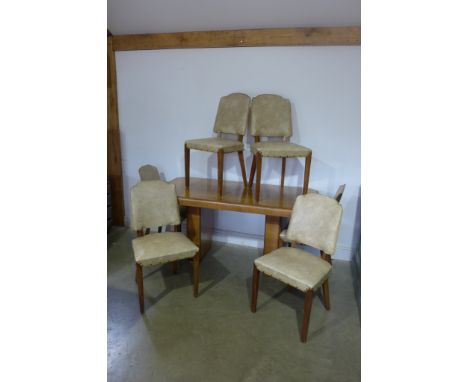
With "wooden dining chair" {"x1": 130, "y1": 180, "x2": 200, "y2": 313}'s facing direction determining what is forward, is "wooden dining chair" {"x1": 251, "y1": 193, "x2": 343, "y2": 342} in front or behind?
in front

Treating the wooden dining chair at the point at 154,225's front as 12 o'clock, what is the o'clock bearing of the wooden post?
The wooden post is roughly at 7 o'clock from the wooden dining chair.

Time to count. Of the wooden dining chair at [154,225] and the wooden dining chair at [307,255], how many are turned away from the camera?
0

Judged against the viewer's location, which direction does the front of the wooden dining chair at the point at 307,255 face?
facing the viewer and to the left of the viewer

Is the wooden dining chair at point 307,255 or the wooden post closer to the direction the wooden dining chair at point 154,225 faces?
the wooden dining chair

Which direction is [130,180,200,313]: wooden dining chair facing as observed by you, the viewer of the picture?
facing the viewer and to the right of the viewer

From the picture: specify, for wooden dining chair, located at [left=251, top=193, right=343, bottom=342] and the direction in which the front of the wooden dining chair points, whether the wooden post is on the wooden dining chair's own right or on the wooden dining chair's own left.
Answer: on the wooden dining chair's own right
